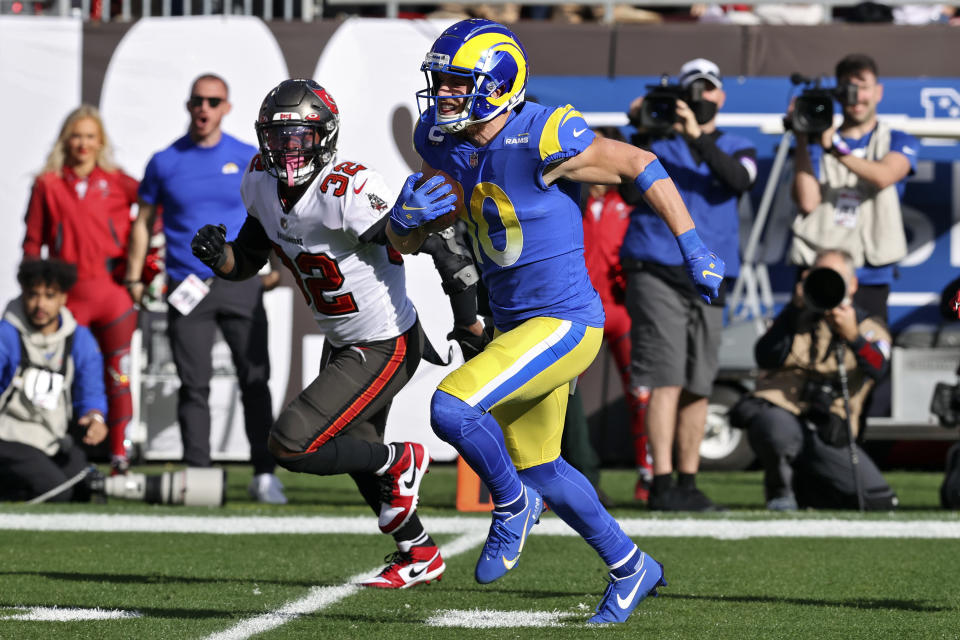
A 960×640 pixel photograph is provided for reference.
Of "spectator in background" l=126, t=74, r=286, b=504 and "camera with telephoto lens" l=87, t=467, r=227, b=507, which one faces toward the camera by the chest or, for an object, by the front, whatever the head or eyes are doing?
the spectator in background

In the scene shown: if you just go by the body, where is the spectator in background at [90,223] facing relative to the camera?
toward the camera

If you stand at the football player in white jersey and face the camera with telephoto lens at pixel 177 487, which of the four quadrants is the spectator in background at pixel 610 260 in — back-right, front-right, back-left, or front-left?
front-right

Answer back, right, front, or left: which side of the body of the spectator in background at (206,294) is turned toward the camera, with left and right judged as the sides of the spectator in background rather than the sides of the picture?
front

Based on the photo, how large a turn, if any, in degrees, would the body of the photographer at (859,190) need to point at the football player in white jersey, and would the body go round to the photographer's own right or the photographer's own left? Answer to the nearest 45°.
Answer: approximately 45° to the photographer's own right

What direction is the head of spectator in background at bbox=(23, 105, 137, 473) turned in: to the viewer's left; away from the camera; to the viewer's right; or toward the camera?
toward the camera

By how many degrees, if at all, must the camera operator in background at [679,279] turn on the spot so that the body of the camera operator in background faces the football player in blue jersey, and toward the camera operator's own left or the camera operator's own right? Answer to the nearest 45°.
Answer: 0° — they already face them

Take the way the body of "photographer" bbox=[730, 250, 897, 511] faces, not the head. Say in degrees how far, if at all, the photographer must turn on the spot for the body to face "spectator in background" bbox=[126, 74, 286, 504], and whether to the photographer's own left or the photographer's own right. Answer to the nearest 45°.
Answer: approximately 90° to the photographer's own right

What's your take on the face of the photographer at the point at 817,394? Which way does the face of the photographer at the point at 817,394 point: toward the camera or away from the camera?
toward the camera

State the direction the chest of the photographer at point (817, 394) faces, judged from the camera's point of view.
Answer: toward the camera

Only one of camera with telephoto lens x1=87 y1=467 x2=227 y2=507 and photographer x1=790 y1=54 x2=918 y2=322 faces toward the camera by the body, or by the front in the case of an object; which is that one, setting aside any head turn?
the photographer

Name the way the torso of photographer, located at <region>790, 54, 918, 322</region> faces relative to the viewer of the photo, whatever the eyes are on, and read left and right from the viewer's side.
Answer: facing the viewer
